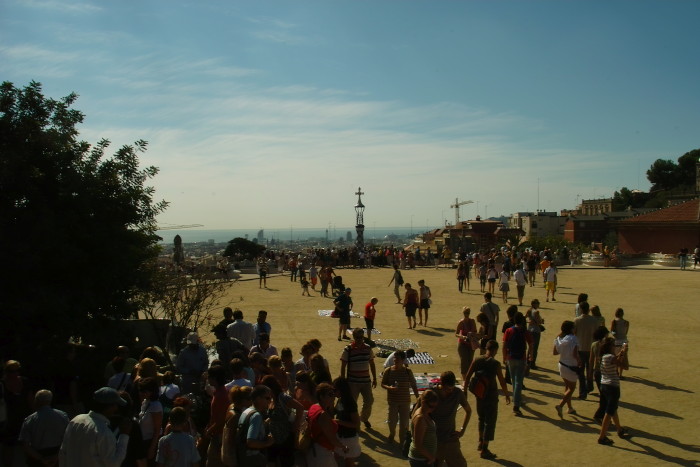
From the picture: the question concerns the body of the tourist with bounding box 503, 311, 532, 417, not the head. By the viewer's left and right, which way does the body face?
facing away from the viewer

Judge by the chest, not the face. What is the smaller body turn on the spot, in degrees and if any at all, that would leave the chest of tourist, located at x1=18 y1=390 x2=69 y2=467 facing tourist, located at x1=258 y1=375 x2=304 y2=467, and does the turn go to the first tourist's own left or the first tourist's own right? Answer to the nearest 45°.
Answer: approximately 90° to the first tourist's own right

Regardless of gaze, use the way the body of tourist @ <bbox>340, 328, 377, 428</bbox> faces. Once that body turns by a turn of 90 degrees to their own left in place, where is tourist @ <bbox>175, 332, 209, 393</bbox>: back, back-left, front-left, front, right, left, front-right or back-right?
back

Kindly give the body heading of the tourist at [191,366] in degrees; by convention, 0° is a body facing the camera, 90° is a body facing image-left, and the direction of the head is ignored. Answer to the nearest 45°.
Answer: approximately 0°

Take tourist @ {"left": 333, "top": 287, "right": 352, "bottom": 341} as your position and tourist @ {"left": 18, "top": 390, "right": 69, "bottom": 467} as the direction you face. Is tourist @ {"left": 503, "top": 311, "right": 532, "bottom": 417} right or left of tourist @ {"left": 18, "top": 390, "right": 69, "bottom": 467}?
left

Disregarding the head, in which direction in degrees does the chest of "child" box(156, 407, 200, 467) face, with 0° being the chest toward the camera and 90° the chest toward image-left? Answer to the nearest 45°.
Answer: approximately 180°

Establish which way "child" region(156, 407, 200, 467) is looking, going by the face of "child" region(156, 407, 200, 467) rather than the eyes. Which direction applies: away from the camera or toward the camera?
away from the camera
